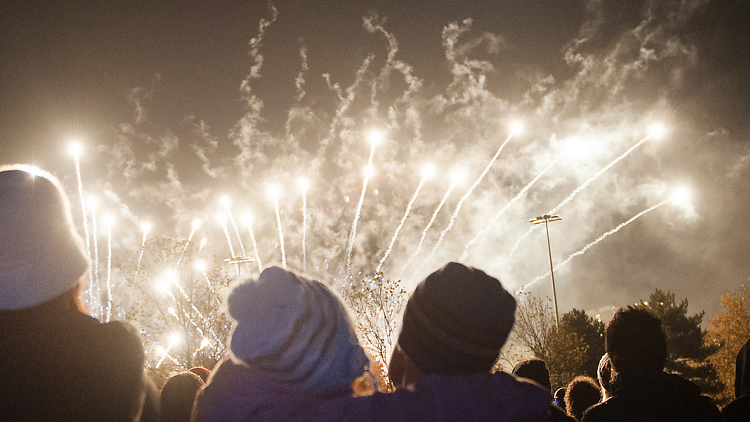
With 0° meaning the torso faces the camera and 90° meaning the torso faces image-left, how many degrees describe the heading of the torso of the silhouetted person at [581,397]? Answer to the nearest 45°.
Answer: approximately 180°

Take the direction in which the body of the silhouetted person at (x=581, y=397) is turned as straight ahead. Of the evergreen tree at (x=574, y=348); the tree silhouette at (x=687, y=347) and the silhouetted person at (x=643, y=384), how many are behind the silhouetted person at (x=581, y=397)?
1

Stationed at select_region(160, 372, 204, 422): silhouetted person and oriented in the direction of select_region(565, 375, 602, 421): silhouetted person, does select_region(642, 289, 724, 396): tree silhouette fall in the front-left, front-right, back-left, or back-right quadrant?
front-left

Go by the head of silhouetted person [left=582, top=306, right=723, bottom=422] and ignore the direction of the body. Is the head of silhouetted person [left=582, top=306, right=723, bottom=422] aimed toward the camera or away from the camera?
away from the camera

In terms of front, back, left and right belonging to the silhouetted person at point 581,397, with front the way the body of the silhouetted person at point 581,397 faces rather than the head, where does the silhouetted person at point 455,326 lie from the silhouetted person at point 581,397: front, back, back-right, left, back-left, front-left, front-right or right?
back

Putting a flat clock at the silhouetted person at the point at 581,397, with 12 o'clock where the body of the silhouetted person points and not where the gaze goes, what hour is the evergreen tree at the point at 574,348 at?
The evergreen tree is roughly at 12 o'clock from the silhouetted person.

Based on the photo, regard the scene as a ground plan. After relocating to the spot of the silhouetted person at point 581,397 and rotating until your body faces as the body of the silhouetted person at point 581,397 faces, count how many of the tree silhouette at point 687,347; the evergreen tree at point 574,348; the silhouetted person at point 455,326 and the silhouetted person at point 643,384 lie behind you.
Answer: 2

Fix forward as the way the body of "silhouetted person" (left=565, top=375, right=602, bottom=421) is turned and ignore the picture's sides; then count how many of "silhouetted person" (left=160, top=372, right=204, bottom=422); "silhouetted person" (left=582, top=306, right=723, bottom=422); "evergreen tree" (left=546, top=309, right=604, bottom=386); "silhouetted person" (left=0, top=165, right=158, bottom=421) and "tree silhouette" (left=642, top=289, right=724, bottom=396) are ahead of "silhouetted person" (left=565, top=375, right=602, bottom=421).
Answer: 2

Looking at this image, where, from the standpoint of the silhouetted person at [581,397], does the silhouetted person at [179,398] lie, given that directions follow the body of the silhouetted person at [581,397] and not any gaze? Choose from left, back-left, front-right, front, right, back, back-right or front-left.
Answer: back-left

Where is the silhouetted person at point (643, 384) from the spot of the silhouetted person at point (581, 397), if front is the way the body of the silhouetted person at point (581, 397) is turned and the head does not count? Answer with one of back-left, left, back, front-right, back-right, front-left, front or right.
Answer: back

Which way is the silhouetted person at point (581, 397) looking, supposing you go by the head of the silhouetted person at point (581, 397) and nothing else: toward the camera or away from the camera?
away from the camera

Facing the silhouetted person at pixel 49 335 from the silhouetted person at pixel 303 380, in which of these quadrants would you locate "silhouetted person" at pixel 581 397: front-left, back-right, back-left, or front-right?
back-right

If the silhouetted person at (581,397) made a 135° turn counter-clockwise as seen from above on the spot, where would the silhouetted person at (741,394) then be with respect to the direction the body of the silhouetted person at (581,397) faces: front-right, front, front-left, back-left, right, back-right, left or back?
left

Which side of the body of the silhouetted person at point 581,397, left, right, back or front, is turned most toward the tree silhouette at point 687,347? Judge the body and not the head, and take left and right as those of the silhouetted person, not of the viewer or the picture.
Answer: front
